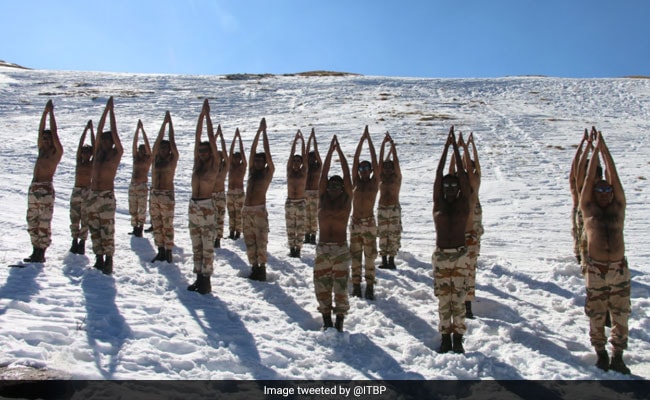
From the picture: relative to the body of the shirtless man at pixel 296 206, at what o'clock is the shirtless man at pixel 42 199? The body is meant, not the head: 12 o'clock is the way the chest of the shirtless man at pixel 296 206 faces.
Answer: the shirtless man at pixel 42 199 is roughly at 2 o'clock from the shirtless man at pixel 296 206.

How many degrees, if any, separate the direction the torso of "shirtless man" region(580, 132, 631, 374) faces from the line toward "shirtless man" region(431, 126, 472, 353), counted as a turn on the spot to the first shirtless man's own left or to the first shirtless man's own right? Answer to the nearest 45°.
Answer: approximately 90° to the first shirtless man's own right

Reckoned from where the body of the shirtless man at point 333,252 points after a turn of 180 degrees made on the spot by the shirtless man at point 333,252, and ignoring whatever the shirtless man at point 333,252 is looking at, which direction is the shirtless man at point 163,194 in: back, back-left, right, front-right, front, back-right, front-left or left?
front-left

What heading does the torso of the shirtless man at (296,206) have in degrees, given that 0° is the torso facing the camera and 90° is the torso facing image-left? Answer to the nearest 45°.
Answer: approximately 0°

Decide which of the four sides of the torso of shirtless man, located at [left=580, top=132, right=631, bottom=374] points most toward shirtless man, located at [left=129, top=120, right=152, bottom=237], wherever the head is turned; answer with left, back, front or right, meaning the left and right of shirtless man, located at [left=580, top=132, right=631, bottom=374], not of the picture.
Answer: right

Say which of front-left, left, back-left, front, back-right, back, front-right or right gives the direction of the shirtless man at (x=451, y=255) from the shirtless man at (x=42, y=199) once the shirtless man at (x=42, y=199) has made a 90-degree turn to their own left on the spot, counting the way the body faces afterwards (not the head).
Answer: front

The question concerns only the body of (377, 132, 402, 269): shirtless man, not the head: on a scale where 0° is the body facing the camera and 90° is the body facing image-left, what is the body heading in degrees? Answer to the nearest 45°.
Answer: approximately 0°

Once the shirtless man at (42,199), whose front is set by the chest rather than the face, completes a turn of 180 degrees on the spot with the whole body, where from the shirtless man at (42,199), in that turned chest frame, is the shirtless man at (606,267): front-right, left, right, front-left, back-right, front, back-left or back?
right

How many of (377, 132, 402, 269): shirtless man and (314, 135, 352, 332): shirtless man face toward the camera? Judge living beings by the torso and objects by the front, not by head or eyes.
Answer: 2

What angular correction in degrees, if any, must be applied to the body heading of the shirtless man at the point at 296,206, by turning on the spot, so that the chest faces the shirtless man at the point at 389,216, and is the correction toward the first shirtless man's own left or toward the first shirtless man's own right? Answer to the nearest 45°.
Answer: approximately 45° to the first shirtless man's own left

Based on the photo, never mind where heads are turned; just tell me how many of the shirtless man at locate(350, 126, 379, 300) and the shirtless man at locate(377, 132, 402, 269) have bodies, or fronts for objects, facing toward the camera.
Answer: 2
